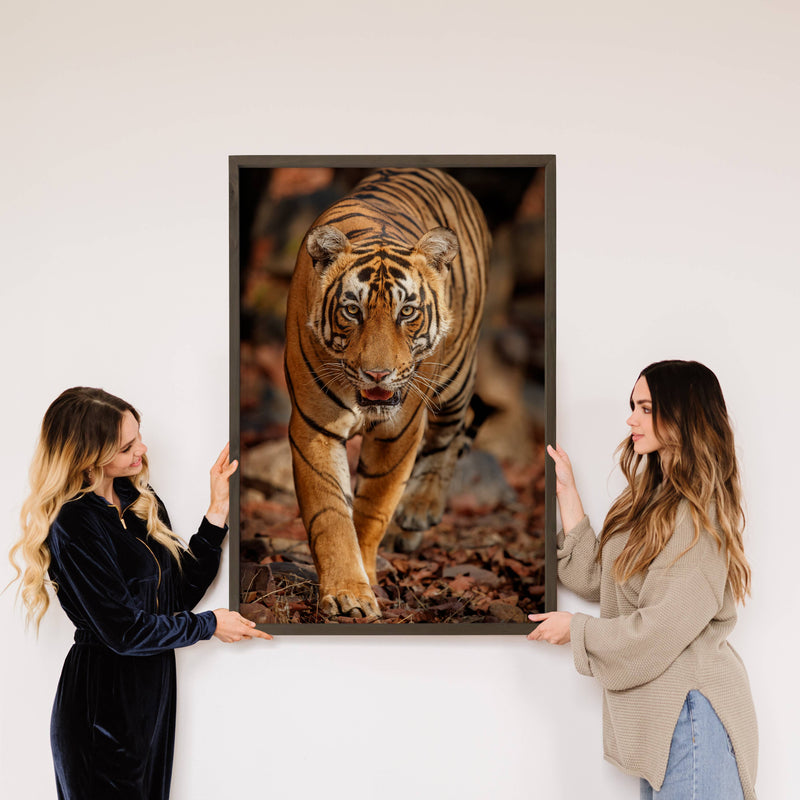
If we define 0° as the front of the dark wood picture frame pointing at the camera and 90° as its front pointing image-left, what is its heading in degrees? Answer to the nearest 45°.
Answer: approximately 0°

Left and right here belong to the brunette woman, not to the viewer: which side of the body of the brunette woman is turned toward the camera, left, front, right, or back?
left

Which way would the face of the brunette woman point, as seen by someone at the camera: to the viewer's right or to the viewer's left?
to the viewer's left

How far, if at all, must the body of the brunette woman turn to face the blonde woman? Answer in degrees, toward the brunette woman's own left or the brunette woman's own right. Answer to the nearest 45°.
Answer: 0° — they already face them
